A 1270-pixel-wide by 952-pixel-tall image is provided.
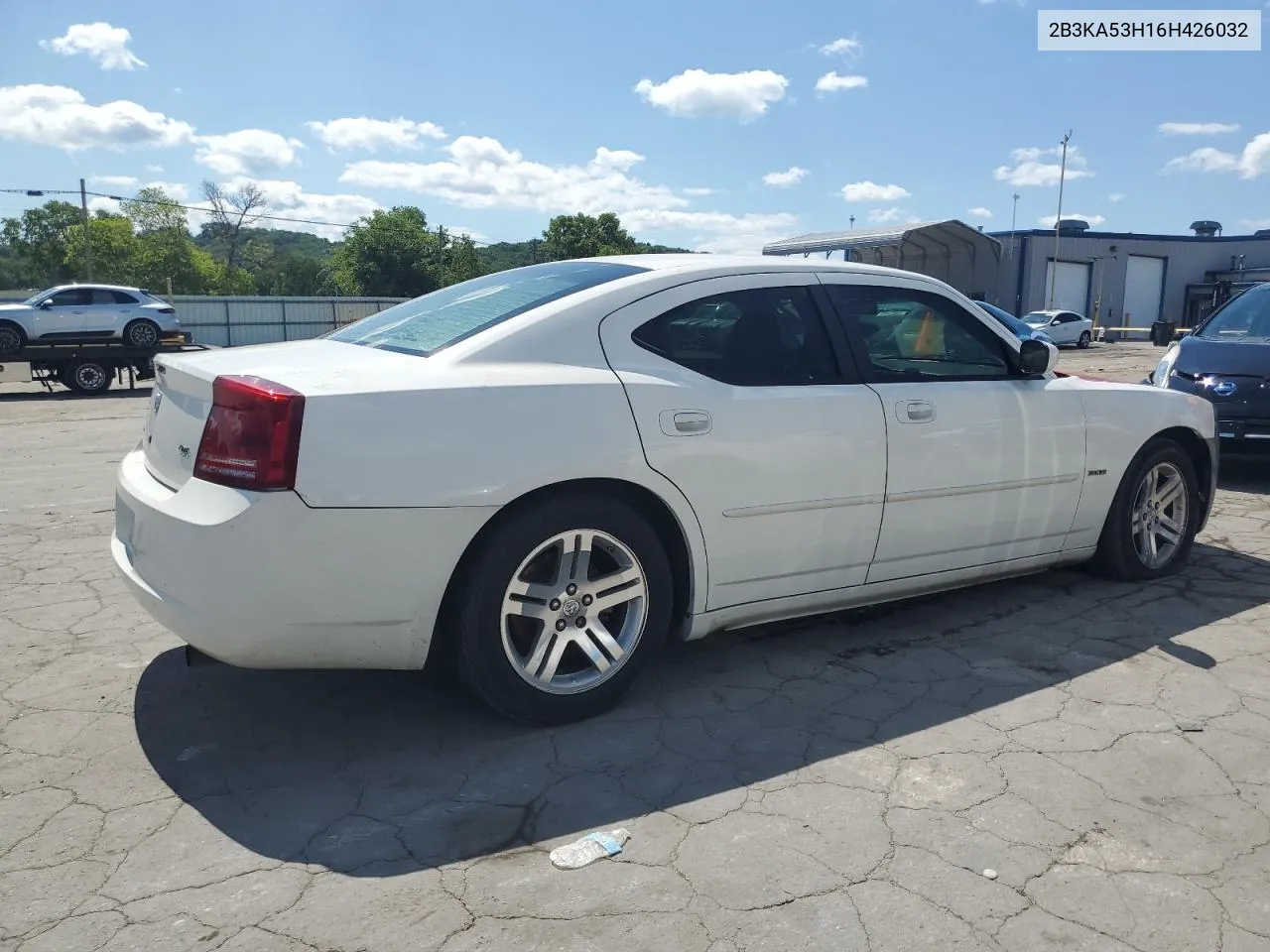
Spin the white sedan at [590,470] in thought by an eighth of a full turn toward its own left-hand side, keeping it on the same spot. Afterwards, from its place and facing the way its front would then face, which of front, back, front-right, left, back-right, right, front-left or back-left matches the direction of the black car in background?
front-right

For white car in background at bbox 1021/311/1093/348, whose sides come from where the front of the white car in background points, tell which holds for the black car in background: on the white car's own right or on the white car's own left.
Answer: on the white car's own left

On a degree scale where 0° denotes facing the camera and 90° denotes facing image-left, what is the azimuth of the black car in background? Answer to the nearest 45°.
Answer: approximately 45°

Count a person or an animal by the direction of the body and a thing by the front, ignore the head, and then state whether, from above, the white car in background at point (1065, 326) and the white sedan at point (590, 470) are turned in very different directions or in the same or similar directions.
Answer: very different directions

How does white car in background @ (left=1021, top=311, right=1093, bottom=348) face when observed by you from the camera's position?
facing the viewer and to the left of the viewer

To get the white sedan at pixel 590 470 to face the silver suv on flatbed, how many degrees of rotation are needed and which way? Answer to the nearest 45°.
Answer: approximately 90° to its left

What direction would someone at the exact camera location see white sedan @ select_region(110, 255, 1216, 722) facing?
facing away from the viewer and to the right of the viewer

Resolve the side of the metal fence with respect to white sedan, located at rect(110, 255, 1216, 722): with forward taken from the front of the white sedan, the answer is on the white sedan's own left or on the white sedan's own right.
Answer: on the white sedan's own left

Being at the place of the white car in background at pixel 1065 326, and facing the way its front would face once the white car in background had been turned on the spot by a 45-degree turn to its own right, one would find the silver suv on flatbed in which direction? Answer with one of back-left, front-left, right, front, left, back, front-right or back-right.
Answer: front-left

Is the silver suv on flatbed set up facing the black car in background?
no

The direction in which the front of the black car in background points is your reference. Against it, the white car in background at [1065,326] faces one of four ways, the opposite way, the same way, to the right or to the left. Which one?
the same way

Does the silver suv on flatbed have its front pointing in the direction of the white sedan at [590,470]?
no

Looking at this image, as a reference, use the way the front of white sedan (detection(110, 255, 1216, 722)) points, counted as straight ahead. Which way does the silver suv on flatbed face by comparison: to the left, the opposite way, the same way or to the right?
the opposite way

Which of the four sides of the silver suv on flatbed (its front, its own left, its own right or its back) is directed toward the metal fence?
right

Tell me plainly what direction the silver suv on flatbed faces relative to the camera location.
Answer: facing to the left of the viewer
